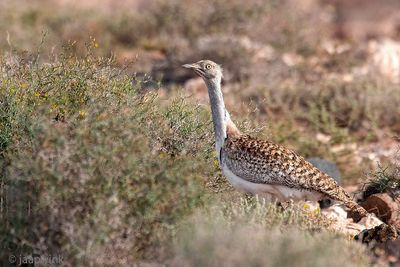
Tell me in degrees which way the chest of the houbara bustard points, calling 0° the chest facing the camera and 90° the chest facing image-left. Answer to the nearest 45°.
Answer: approximately 90°

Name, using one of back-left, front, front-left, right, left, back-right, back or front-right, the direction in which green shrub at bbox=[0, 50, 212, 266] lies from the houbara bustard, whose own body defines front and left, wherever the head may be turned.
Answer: front-left
